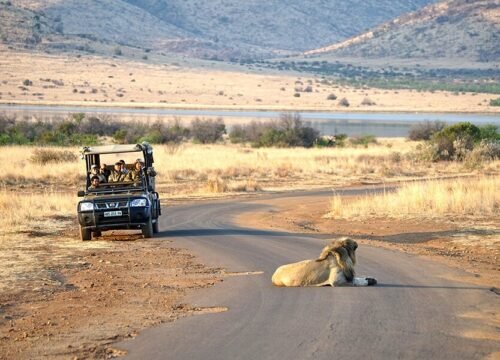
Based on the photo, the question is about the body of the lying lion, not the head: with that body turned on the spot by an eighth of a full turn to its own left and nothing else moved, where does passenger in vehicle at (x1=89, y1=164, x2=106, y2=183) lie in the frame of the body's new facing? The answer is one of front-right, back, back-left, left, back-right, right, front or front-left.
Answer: left

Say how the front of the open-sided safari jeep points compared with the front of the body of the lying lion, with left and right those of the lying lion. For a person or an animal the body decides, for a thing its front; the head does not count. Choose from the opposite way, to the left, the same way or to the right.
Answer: to the right

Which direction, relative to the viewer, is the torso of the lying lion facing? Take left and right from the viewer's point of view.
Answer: facing to the right of the viewer

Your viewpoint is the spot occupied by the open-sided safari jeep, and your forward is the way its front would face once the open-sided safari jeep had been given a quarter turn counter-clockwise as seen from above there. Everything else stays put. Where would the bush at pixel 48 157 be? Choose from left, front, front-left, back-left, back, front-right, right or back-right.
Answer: left

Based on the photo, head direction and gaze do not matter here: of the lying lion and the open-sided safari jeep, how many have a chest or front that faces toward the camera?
1
